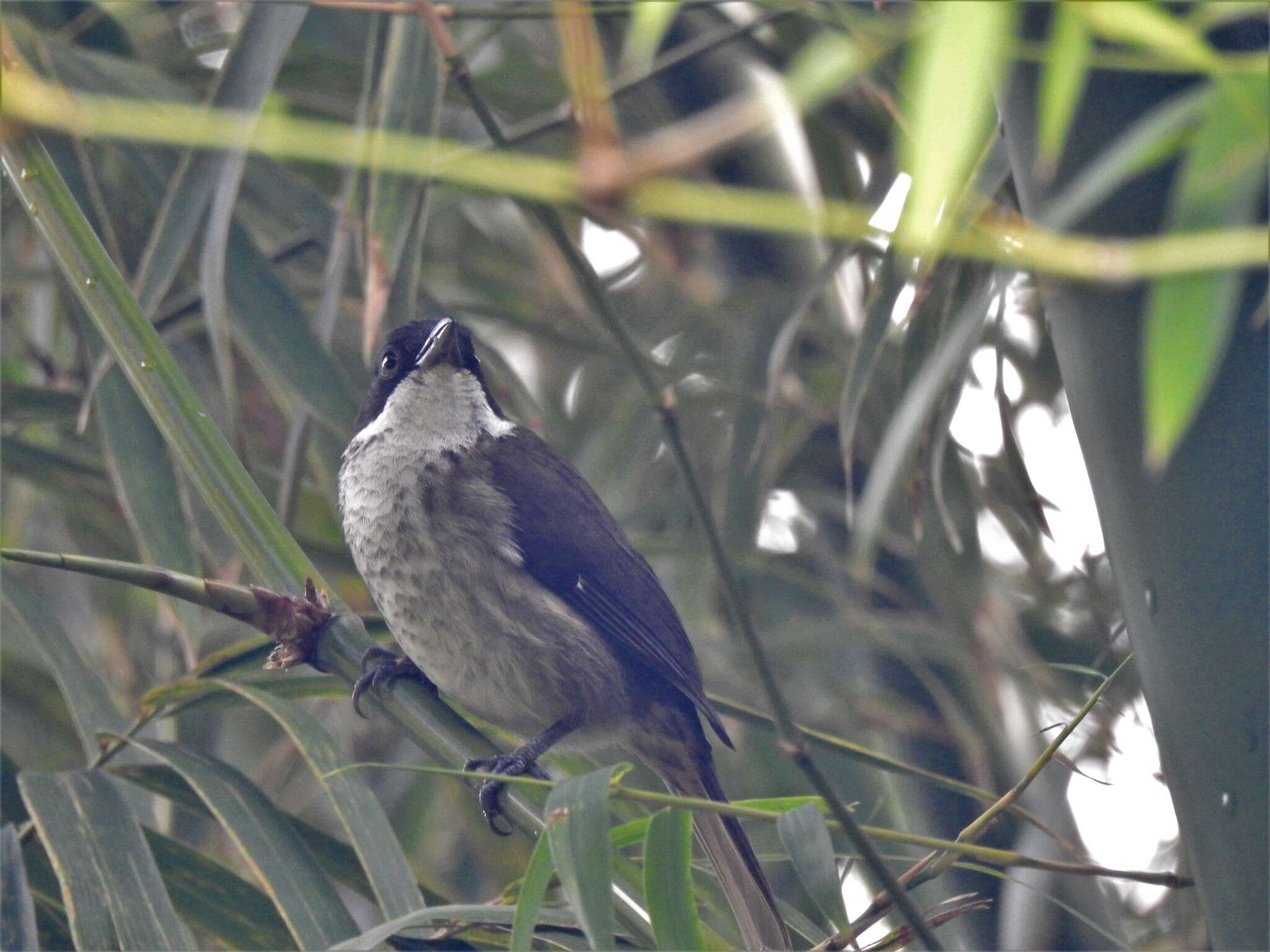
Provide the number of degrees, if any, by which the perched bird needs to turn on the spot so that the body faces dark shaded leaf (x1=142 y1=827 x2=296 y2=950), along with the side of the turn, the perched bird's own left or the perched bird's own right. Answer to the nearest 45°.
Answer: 0° — it already faces it

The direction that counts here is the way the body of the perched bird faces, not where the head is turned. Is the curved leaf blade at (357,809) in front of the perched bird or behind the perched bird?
in front

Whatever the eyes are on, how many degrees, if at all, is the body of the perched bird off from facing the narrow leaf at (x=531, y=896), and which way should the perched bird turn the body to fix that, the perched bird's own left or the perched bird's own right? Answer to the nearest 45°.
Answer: approximately 45° to the perched bird's own left

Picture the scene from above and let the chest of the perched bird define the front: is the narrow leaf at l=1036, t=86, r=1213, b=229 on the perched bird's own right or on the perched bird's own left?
on the perched bird's own left

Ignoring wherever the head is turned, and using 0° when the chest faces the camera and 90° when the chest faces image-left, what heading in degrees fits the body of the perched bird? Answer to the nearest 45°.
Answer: approximately 45°

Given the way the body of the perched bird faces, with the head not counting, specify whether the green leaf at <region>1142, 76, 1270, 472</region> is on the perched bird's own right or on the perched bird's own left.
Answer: on the perched bird's own left

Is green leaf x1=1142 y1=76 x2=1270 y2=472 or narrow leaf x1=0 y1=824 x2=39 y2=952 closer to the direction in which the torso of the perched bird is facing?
the narrow leaf

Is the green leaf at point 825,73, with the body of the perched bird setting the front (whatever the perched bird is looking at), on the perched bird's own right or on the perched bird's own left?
on the perched bird's own left
